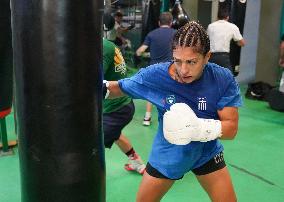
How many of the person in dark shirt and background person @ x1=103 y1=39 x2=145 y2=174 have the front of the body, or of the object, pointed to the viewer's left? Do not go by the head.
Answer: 1

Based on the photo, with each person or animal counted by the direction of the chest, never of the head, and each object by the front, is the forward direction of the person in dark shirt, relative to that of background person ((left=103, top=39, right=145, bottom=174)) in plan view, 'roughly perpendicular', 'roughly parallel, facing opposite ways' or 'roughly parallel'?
roughly perpendicular

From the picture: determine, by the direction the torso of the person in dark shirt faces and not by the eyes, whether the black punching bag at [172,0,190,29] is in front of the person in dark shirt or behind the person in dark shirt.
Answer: in front

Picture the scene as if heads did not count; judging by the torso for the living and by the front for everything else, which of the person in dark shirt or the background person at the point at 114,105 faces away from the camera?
the person in dark shirt

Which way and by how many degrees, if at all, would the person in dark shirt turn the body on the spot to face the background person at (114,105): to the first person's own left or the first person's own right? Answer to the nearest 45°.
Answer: approximately 180°

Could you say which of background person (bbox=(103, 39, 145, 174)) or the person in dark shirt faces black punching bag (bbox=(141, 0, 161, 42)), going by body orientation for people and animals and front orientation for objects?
the person in dark shirt

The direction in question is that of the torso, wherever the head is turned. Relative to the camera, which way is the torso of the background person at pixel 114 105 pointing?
to the viewer's left

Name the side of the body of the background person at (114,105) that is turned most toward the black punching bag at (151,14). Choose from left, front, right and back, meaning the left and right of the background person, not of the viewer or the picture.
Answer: right

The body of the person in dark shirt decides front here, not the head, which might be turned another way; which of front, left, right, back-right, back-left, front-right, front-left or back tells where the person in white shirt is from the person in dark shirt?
front-right

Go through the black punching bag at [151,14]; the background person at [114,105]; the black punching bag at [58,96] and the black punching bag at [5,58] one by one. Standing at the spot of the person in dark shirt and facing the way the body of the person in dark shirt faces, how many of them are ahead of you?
1

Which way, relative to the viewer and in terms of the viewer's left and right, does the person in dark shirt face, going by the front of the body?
facing away from the viewer
